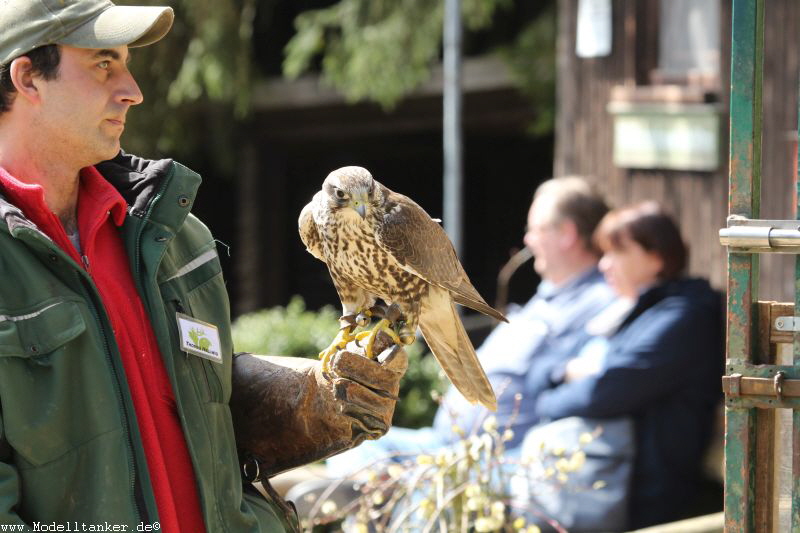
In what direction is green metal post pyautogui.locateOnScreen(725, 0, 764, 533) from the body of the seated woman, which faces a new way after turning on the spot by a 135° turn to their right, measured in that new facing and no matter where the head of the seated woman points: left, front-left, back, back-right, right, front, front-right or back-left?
back-right

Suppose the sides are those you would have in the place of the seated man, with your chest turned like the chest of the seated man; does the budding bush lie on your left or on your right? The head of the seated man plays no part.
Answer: on your left

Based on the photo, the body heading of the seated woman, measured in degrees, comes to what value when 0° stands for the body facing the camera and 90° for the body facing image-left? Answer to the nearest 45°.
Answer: approximately 90°

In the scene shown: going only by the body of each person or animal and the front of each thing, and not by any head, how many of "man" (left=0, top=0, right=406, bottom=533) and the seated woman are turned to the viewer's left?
1

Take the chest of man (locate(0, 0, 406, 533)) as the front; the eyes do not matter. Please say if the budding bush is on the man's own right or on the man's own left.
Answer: on the man's own left

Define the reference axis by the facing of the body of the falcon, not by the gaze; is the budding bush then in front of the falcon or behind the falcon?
behind

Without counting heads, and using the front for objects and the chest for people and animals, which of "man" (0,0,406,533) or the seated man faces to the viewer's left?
the seated man

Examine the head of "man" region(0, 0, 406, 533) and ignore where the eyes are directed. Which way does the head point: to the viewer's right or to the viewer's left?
to the viewer's right

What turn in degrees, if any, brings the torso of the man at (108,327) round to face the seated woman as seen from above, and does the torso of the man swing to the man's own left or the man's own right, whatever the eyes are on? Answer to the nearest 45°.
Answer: approximately 90° to the man's own left

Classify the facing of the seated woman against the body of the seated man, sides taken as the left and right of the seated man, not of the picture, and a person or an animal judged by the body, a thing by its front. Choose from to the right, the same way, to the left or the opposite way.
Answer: the same way

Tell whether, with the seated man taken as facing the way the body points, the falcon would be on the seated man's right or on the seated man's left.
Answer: on the seated man's left

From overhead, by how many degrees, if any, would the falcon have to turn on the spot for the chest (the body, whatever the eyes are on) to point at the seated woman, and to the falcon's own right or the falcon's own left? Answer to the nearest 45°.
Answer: approximately 180°

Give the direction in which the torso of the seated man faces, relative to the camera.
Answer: to the viewer's left

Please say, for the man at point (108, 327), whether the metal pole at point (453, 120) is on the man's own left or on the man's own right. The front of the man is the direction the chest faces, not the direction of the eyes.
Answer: on the man's own left
